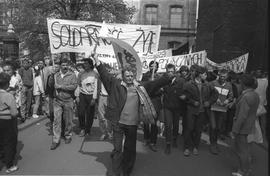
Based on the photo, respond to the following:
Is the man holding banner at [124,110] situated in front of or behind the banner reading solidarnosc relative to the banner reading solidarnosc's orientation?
in front

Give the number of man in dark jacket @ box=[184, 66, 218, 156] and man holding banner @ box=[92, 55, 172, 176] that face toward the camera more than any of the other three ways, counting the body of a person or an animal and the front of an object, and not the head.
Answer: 2

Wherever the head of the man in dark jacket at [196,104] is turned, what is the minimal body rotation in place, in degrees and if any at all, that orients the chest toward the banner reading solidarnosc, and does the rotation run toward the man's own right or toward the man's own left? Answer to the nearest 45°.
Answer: approximately 90° to the man's own right

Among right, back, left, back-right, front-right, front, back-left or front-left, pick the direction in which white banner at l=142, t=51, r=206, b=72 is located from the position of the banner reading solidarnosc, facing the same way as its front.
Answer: back-left

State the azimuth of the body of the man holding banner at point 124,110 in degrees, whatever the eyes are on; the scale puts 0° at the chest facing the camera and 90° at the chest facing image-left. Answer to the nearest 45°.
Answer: approximately 0°
